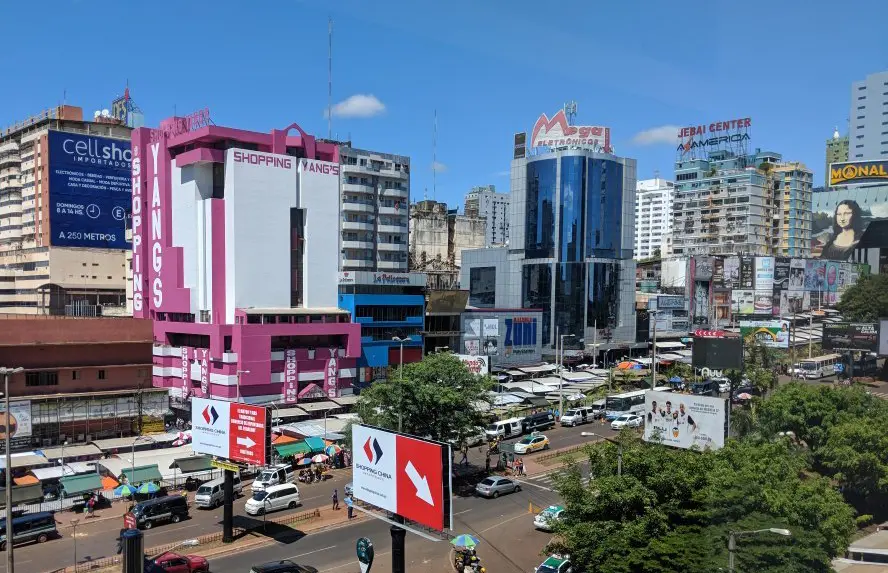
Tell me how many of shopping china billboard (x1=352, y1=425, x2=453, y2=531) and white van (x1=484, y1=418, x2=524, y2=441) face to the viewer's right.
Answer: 0

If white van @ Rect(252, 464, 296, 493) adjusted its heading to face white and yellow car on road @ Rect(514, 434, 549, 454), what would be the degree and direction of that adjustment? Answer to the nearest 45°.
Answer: approximately 135° to its left

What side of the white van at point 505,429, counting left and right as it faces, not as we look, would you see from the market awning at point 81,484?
front

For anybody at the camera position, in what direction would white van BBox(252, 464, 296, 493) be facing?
facing the viewer and to the left of the viewer

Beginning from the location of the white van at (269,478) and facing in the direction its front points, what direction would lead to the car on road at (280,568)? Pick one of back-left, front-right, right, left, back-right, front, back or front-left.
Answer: front-left

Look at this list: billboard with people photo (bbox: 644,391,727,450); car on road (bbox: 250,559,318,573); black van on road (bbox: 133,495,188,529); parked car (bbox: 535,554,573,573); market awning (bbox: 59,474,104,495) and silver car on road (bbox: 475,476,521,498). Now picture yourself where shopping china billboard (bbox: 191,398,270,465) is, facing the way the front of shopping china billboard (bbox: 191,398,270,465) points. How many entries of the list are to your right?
2

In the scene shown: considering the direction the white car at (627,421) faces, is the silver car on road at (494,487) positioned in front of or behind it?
in front

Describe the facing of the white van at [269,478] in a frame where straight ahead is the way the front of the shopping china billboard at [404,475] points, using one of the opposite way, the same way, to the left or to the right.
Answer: the same way

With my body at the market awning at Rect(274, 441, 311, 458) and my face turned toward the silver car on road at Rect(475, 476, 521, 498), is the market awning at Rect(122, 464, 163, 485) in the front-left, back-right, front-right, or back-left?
back-right

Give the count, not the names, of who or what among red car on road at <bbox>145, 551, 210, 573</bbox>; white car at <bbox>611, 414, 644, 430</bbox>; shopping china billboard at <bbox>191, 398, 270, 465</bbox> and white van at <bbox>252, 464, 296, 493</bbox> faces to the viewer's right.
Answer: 1

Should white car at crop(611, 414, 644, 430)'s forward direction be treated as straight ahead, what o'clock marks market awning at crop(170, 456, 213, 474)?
The market awning is roughly at 12 o'clock from the white car.

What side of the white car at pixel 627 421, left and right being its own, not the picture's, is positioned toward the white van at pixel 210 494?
front
